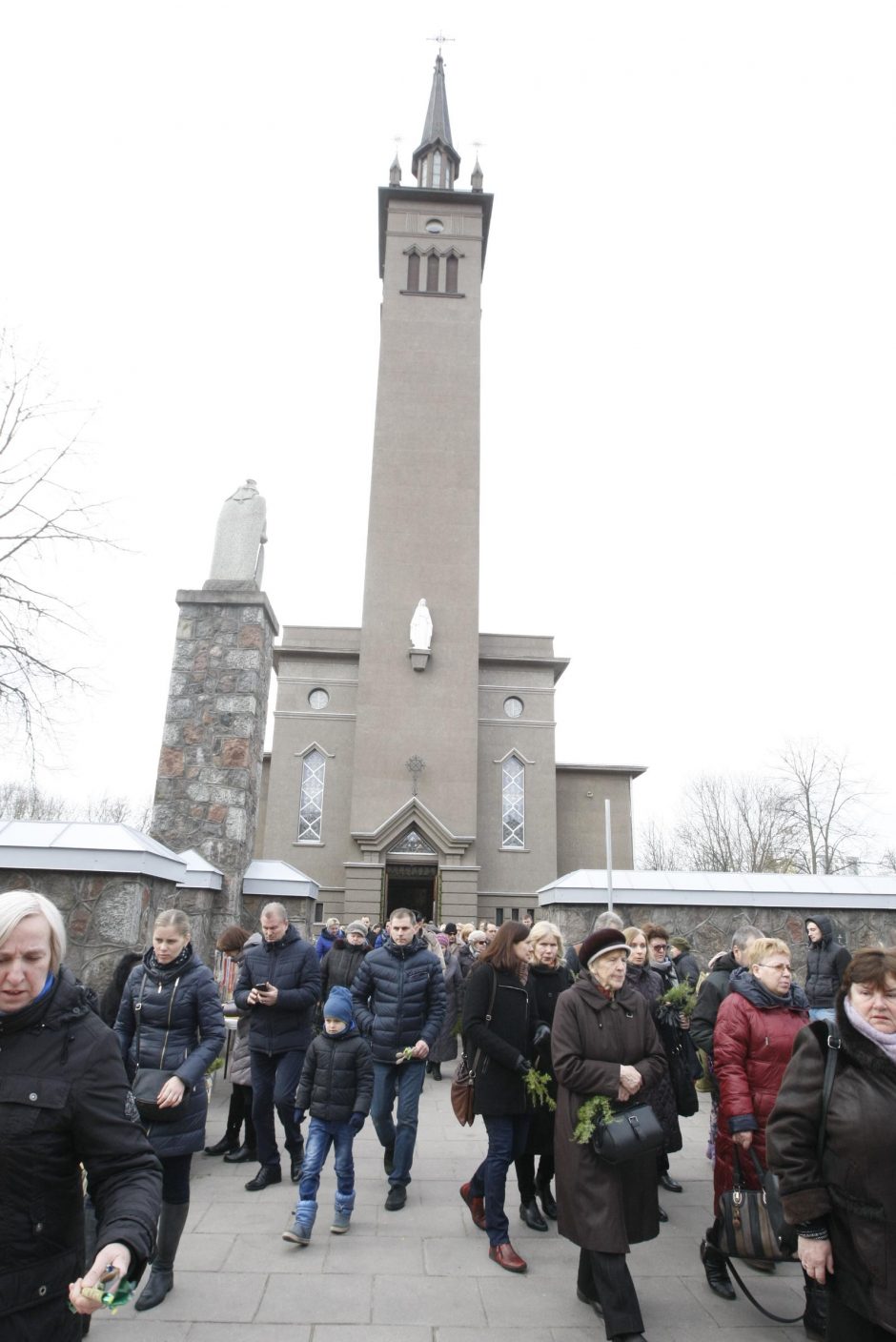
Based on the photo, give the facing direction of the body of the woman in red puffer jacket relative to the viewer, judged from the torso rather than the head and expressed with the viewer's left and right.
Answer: facing the viewer and to the right of the viewer

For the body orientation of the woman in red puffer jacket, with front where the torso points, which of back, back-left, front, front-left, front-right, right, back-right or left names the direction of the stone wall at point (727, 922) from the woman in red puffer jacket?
back-left

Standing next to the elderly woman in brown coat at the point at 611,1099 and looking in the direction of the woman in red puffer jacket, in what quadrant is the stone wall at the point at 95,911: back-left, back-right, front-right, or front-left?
back-left

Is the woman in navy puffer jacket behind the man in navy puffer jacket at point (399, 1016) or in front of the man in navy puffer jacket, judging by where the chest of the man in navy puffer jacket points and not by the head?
in front

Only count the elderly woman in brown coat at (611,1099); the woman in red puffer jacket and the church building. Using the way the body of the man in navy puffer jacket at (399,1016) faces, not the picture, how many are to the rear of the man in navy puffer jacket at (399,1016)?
1

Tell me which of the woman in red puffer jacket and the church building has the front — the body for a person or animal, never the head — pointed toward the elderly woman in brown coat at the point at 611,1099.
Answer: the church building

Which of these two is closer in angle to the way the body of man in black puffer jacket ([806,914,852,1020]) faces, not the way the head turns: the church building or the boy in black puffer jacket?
the boy in black puffer jacket

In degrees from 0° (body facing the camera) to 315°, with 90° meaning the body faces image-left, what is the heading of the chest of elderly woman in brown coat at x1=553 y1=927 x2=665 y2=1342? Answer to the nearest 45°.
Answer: approximately 315°

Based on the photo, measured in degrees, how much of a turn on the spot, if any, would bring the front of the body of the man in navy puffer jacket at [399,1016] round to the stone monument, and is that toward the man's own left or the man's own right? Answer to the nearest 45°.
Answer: approximately 135° to the man's own right

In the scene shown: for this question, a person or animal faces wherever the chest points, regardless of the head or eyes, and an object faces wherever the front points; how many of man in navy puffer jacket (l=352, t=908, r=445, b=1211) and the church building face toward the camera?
2

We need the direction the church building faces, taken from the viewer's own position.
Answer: facing the viewer

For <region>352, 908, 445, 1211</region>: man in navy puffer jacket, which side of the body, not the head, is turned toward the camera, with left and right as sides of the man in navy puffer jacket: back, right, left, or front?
front

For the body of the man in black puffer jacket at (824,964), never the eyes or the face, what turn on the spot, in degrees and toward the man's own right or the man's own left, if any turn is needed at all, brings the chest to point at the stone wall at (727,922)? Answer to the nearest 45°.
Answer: approximately 135° to the man's own right

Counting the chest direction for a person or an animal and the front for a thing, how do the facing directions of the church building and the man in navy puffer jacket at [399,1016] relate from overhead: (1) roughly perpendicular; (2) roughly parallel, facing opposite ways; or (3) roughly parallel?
roughly parallel

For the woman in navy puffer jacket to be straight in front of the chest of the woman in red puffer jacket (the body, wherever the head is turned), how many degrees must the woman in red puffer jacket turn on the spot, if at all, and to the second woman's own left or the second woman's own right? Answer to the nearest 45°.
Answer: approximately 135° to the second woman's own right

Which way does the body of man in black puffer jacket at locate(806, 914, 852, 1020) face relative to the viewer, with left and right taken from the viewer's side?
facing the viewer and to the left of the viewer
